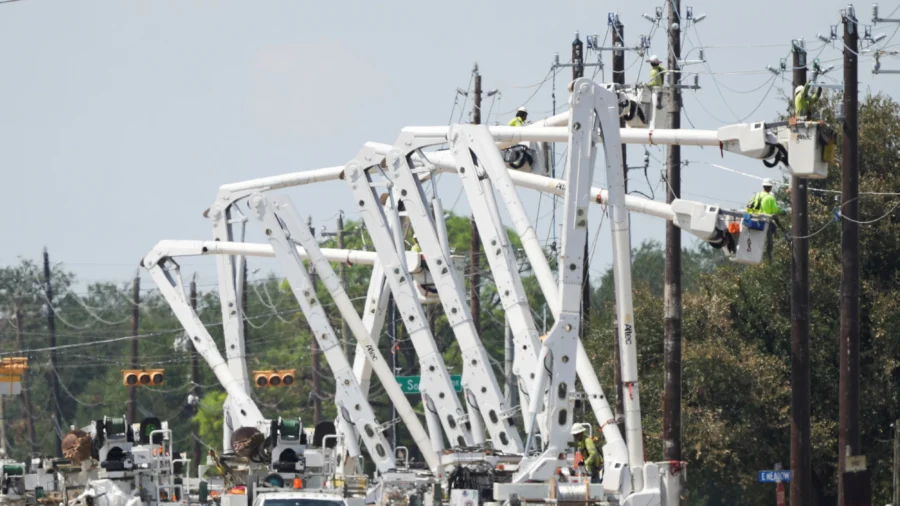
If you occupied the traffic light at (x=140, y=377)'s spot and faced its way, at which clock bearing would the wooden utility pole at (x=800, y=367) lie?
The wooden utility pole is roughly at 10 o'clock from the traffic light.

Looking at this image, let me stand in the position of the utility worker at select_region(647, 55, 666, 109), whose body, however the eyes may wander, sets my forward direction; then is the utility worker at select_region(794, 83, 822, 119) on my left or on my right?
on my right

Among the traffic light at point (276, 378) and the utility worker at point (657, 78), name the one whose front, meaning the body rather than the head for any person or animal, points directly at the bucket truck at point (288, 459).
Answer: the traffic light

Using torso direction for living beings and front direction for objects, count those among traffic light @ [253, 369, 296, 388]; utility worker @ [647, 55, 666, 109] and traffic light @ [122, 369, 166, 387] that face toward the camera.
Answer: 2

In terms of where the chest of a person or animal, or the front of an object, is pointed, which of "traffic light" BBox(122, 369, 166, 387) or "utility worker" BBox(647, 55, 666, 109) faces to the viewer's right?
the utility worker

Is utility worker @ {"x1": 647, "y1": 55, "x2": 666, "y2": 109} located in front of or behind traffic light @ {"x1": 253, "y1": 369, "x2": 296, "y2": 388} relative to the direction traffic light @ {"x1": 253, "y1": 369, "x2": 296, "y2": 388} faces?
in front

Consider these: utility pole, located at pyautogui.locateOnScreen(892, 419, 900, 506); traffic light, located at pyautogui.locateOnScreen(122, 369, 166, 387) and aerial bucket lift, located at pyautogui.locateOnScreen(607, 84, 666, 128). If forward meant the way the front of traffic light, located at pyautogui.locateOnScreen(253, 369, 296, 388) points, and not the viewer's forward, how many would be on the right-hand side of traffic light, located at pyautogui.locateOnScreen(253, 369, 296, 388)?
1

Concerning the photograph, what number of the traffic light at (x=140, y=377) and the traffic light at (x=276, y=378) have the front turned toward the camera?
2

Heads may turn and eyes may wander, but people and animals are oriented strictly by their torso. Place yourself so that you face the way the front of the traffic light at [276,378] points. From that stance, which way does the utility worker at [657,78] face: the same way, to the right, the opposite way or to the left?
to the left

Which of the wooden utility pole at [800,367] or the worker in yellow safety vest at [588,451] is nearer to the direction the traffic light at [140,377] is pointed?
the worker in yellow safety vest

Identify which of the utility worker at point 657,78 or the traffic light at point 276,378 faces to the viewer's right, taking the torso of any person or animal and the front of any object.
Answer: the utility worker

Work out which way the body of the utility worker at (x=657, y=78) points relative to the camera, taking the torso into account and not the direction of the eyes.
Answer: to the viewer's right
